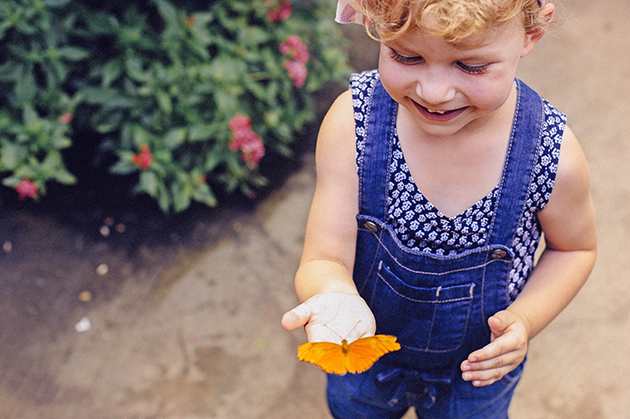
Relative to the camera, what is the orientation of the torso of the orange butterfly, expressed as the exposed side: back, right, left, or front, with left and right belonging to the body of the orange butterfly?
back

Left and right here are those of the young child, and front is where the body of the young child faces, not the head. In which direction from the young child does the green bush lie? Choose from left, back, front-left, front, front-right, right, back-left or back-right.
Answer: back-right

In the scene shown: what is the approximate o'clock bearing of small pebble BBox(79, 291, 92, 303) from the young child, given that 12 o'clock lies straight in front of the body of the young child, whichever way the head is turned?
The small pebble is roughly at 4 o'clock from the young child.

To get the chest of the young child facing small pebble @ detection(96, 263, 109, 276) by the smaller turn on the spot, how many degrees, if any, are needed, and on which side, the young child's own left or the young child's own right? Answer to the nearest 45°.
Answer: approximately 135° to the young child's own right
